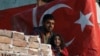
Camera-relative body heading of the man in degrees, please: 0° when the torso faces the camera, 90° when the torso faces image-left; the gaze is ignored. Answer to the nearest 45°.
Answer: approximately 315°

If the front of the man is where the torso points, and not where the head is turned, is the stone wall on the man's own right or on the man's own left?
on the man's own right
